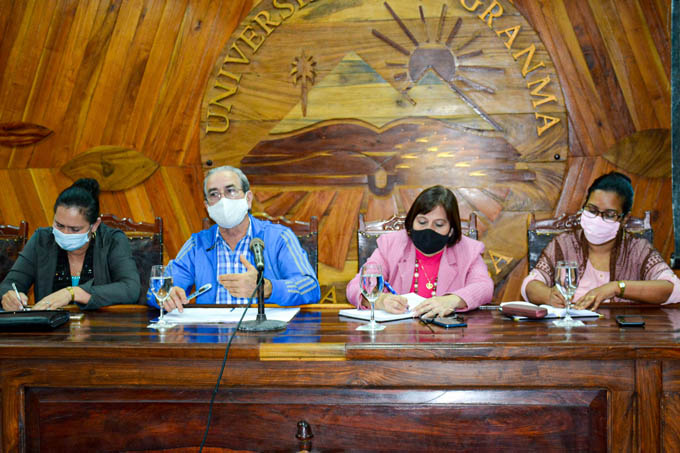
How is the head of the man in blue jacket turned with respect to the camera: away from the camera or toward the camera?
toward the camera

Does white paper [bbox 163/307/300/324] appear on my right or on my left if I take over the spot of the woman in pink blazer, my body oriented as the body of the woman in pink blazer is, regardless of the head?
on my right

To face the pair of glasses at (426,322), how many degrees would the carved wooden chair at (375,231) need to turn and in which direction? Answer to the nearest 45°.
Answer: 0° — it already faces it

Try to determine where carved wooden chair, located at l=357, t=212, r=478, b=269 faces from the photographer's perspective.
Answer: facing the viewer

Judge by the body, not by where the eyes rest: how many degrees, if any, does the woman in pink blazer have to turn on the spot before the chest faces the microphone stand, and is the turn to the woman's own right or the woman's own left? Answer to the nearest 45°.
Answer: approximately 45° to the woman's own right

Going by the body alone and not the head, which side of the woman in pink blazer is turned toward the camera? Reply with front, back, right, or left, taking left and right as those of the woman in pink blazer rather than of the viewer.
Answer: front

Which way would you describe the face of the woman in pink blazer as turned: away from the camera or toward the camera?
toward the camera

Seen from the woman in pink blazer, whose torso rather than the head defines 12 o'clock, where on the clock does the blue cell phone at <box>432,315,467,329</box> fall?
The blue cell phone is roughly at 12 o'clock from the woman in pink blazer.

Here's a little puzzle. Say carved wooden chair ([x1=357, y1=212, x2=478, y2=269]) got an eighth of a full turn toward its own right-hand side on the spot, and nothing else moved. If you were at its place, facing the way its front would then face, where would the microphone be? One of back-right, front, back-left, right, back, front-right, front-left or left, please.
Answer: front-left

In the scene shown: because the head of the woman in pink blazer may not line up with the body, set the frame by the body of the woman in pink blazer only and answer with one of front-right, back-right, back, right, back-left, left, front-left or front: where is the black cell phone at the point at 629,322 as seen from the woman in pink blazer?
front-left

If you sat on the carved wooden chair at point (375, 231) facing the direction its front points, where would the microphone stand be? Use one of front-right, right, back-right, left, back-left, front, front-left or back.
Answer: front

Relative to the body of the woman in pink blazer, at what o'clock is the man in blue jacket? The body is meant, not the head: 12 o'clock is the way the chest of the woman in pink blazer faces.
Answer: The man in blue jacket is roughly at 3 o'clock from the woman in pink blazer.

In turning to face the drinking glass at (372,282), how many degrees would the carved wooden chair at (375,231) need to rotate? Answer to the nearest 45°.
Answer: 0° — it already faces it

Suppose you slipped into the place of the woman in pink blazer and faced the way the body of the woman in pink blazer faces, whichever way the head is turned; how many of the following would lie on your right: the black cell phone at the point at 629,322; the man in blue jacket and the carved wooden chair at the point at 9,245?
2

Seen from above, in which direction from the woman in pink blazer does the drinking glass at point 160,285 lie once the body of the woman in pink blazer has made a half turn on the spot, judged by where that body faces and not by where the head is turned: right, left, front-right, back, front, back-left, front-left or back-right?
back-left

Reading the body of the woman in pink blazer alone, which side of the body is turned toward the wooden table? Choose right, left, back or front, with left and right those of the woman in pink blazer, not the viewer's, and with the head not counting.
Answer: front

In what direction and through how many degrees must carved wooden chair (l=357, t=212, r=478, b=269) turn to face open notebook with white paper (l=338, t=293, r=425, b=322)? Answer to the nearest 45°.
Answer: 0° — it already faces it
